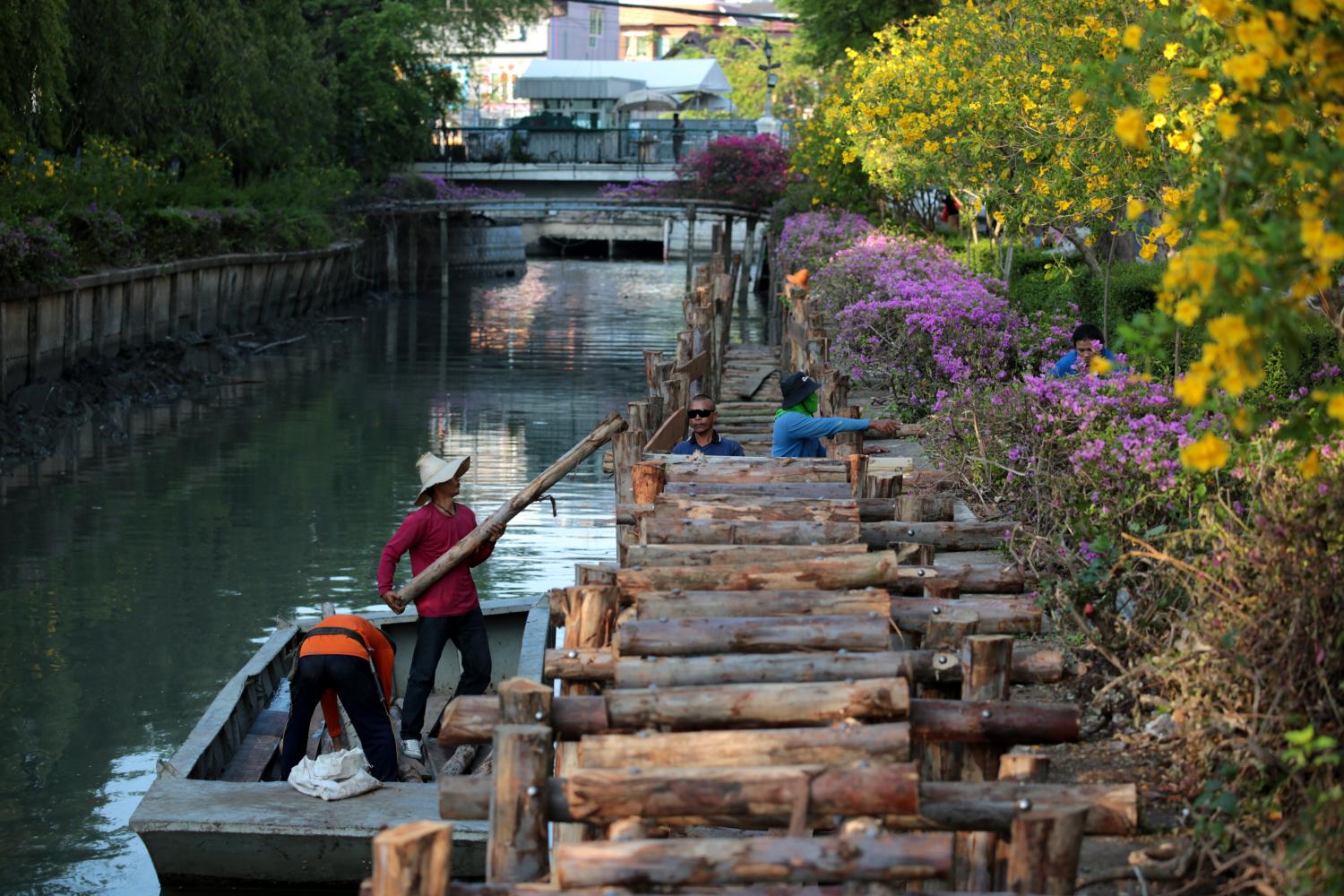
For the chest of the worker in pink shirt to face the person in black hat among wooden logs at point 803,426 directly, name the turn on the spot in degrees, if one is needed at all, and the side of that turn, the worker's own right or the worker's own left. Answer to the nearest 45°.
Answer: approximately 45° to the worker's own left

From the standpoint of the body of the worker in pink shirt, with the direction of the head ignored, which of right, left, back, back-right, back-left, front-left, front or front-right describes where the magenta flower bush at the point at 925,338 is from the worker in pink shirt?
left

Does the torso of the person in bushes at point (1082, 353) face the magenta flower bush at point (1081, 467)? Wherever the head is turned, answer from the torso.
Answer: yes

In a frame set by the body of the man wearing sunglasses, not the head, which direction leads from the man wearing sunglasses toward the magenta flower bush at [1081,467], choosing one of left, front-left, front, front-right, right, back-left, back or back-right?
front-left

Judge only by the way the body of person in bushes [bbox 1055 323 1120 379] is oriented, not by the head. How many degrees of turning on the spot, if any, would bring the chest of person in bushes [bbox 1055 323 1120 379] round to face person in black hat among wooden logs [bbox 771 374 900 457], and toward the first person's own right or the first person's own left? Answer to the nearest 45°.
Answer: approximately 45° to the first person's own right

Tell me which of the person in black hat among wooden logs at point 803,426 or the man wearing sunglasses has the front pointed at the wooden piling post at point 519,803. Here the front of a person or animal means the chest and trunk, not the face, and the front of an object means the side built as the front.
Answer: the man wearing sunglasses

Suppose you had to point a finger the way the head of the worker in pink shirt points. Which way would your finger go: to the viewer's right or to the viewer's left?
to the viewer's right

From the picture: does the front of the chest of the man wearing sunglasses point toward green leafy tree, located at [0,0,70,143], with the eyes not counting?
no

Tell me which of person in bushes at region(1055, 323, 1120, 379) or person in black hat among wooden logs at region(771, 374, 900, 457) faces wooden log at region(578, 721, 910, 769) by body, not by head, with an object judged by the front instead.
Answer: person in bushes at region(1055, 323, 1120, 379)

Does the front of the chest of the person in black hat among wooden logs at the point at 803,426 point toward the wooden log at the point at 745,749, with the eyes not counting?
no

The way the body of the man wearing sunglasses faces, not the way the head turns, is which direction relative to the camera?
toward the camera

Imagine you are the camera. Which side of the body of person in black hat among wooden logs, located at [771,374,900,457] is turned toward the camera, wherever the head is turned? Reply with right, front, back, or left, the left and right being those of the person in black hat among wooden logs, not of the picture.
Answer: right

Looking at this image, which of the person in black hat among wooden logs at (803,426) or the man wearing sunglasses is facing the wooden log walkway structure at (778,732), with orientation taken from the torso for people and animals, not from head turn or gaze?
the man wearing sunglasses

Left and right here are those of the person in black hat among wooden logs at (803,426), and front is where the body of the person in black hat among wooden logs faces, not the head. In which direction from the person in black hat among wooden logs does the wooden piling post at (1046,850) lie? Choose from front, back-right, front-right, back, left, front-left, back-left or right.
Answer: right

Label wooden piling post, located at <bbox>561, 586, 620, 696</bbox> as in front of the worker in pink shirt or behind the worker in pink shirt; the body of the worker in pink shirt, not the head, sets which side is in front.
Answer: in front

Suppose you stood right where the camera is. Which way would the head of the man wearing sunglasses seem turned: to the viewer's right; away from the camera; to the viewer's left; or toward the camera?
toward the camera
